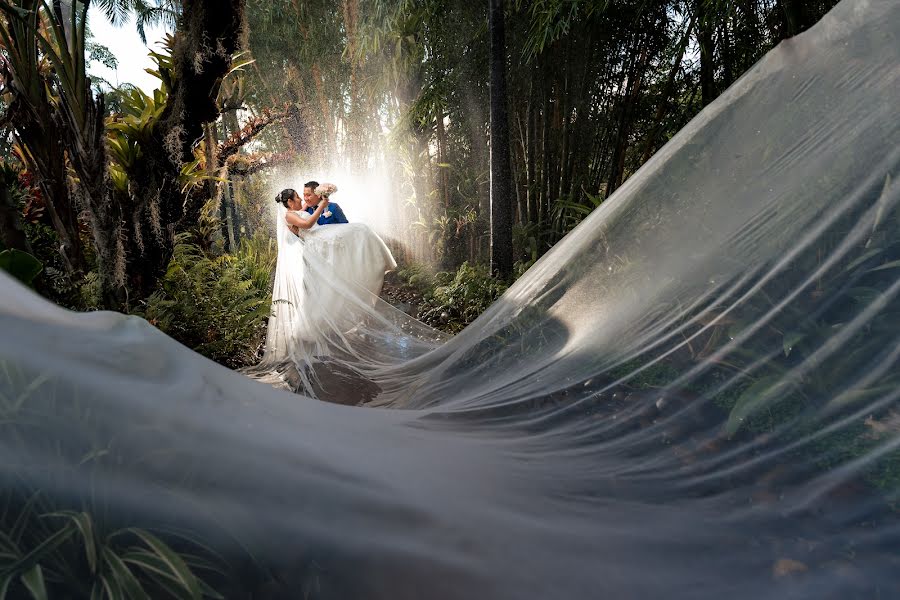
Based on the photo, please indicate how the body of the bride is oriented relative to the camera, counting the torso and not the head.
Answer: to the viewer's right

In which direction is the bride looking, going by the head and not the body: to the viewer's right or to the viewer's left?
to the viewer's right

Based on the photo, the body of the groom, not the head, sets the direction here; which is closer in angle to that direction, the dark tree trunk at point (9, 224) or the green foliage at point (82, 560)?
the dark tree trunk

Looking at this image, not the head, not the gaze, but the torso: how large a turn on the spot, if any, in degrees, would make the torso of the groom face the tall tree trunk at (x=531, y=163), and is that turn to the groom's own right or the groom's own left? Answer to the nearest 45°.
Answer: approximately 135° to the groom's own left

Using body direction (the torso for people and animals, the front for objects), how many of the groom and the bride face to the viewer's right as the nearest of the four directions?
1

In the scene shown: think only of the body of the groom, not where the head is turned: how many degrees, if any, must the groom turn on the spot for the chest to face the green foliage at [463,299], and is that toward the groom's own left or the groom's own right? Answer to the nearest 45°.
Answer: approximately 135° to the groom's own left

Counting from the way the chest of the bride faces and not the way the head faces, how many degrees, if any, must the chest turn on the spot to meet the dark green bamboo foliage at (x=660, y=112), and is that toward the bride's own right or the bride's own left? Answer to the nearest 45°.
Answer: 0° — they already face it

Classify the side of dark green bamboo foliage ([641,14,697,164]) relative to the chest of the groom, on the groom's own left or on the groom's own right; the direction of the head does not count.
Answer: on the groom's own left

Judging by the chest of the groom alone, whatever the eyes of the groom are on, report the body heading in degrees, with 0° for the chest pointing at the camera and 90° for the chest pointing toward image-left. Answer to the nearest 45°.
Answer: approximately 45°
